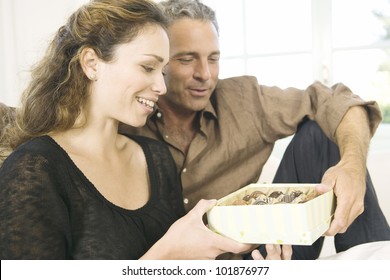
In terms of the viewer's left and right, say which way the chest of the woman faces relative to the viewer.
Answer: facing the viewer and to the right of the viewer

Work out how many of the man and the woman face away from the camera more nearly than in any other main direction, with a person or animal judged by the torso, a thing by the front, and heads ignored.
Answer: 0

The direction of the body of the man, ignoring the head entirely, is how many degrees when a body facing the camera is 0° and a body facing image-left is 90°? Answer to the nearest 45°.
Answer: approximately 0°
